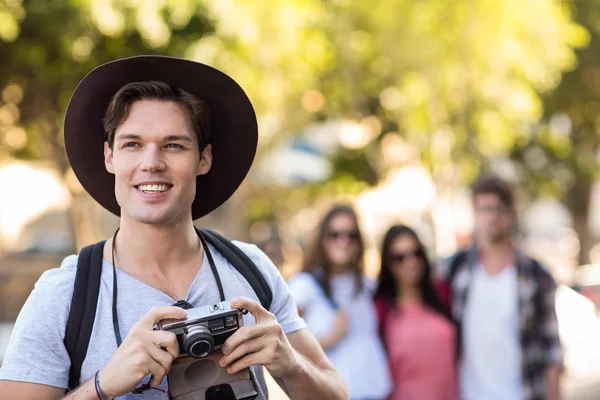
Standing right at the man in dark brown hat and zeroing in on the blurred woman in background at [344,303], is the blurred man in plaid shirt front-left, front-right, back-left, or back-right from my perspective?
front-right

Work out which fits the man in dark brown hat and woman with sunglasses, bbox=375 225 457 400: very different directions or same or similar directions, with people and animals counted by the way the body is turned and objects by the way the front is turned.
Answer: same or similar directions

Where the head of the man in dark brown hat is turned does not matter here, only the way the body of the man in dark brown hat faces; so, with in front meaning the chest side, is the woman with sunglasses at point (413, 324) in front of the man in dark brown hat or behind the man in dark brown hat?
behind

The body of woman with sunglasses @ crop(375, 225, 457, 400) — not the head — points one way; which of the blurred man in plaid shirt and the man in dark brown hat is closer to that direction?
the man in dark brown hat

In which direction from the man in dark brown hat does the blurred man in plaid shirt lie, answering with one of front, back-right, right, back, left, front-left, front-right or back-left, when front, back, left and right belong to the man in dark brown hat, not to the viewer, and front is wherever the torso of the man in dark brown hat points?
back-left

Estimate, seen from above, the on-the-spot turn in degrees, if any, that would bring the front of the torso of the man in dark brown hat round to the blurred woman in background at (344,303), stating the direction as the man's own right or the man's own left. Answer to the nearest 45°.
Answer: approximately 180°

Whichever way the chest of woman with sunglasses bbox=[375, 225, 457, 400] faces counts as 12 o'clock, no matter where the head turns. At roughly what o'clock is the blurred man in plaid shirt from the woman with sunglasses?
The blurred man in plaid shirt is roughly at 10 o'clock from the woman with sunglasses.

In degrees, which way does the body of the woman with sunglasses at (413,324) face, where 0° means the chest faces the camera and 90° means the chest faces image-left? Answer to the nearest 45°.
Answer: approximately 0°

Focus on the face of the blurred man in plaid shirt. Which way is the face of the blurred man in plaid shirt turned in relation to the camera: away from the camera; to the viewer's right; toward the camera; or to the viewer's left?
toward the camera

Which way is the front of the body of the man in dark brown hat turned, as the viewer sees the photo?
toward the camera

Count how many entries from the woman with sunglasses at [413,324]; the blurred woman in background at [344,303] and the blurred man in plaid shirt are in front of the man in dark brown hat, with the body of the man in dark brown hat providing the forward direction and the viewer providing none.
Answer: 0

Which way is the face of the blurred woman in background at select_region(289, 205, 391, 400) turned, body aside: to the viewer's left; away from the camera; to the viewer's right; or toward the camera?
toward the camera
